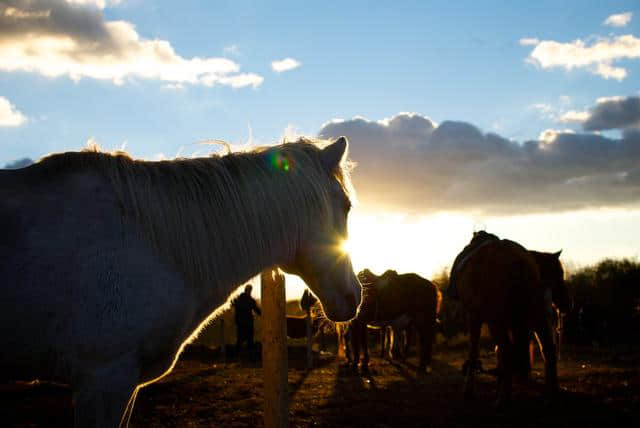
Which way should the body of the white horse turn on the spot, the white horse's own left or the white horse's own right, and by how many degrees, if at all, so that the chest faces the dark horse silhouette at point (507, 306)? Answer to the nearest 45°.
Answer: approximately 45° to the white horse's own left

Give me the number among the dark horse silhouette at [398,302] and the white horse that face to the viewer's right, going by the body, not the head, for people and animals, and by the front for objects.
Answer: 1

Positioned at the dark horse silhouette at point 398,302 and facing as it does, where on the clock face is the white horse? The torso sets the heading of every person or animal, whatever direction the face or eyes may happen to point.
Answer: The white horse is roughly at 9 o'clock from the dark horse silhouette.

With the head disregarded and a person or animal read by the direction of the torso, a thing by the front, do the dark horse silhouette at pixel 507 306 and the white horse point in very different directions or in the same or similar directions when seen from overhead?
same or similar directions

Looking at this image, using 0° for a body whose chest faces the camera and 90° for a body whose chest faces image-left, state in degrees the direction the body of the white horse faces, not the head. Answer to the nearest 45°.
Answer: approximately 270°

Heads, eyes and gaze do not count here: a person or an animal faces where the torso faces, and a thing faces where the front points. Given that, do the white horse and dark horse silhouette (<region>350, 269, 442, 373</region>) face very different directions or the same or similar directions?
very different directions

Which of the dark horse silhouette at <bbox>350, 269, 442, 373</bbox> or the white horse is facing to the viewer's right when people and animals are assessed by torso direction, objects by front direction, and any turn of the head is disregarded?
the white horse

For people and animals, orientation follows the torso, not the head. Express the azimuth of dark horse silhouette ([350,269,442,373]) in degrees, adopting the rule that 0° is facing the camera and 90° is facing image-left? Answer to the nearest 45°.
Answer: approximately 90°
